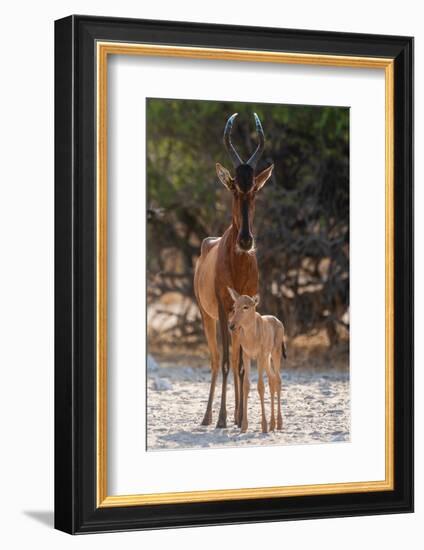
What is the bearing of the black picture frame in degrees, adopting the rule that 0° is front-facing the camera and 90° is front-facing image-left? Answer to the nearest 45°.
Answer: approximately 315°
